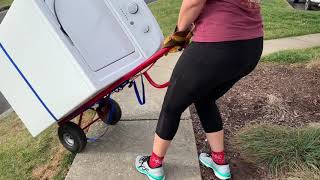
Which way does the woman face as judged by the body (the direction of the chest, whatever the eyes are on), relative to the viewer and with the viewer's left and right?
facing away from the viewer and to the left of the viewer

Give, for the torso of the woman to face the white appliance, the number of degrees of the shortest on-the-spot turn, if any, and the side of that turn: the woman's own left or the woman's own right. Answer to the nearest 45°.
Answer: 0° — they already face it
